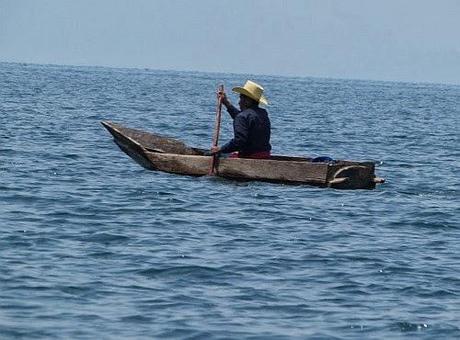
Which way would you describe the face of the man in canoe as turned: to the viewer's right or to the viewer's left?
to the viewer's left

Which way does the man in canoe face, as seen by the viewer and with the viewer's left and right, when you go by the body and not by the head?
facing away from the viewer and to the left of the viewer

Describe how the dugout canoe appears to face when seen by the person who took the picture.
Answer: facing to the left of the viewer
